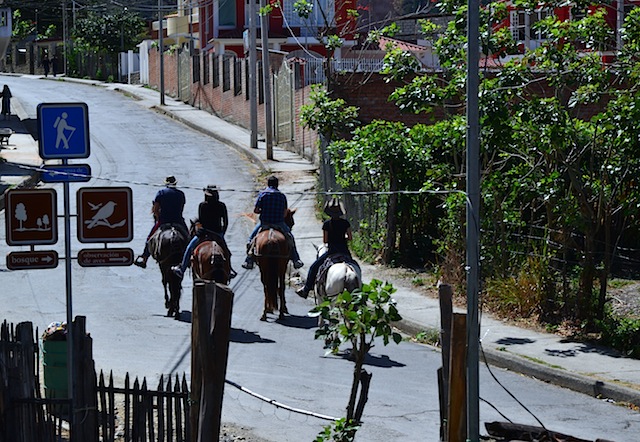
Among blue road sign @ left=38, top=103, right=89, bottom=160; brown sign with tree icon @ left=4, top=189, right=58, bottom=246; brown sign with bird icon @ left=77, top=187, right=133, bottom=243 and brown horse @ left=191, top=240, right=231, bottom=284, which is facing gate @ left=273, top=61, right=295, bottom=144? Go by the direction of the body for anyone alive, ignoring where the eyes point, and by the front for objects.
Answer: the brown horse

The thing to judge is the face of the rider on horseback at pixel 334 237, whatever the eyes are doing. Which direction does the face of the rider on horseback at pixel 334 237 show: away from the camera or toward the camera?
away from the camera

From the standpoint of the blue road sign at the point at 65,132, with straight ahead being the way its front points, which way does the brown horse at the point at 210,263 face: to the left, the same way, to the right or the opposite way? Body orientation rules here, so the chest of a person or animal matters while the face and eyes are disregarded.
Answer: the opposite way

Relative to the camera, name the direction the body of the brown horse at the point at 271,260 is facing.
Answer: away from the camera

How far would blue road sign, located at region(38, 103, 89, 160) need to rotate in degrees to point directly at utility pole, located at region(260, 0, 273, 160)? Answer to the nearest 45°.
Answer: approximately 180°

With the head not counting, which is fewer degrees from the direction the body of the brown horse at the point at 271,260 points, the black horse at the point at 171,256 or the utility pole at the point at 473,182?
the black horse

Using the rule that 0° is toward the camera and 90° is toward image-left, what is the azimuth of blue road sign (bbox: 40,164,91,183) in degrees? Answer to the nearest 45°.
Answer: approximately 0°

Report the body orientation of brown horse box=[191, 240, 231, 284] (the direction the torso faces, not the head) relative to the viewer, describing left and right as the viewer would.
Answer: facing away from the viewer
